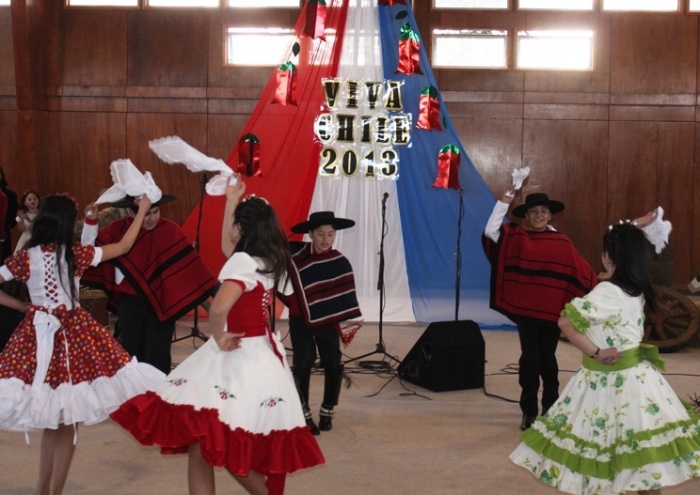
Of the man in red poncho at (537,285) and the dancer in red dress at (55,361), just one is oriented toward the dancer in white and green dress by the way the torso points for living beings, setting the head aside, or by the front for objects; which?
the man in red poncho

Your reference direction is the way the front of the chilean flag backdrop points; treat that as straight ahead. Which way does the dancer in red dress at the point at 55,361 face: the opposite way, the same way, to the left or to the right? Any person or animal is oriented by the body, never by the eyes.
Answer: the opposite way

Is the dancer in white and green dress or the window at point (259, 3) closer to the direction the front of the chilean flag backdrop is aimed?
the dancer in white and green dress

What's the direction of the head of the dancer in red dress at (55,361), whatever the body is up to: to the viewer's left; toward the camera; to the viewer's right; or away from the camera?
away from the camera

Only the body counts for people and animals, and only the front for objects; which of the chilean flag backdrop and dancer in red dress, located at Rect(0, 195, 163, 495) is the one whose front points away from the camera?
the dancer in red dress

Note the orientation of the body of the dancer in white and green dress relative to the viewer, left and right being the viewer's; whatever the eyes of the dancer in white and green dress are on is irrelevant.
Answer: facing away from the viewer and to the left of the viewer

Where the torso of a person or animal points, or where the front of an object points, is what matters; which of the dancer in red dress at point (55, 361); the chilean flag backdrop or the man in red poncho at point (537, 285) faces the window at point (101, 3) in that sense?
the dancer in red dress

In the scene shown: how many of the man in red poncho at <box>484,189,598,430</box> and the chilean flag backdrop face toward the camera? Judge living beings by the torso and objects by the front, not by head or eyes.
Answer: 2

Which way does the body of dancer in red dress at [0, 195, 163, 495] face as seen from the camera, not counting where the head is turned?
away from the camera

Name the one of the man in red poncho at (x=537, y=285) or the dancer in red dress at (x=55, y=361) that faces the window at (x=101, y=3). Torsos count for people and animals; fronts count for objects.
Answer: the dancer in red dress

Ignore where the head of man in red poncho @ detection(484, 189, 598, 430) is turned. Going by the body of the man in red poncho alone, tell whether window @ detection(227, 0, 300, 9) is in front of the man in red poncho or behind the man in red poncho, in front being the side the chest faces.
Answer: behind

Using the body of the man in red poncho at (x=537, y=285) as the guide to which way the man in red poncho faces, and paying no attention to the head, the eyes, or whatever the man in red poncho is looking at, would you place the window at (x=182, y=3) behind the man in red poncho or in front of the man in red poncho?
behind

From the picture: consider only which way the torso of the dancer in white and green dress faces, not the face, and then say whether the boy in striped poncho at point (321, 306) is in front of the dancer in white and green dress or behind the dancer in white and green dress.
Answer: in front

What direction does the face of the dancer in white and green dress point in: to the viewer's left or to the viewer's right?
to the viewer's left

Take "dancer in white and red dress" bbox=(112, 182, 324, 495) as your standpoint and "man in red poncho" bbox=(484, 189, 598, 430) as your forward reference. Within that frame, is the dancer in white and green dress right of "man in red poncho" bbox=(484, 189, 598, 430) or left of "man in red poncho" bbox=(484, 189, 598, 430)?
right
